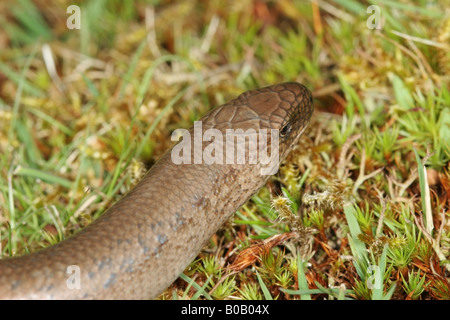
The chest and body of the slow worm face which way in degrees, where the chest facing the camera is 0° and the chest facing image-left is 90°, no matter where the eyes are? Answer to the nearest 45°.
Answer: approximately 225°
